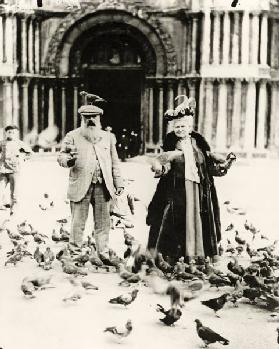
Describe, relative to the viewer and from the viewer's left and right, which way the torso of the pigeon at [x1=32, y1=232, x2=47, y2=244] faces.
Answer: facing to the left of the viewer

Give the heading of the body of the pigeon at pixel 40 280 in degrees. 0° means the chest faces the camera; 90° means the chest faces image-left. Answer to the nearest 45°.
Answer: approximately 90°

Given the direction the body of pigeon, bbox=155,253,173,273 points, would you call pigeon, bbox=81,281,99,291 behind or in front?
in front

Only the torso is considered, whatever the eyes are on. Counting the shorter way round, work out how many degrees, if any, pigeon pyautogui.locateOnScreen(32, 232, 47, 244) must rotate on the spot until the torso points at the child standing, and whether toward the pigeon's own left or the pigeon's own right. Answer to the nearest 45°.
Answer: approximately 90° to the pigeon's own right

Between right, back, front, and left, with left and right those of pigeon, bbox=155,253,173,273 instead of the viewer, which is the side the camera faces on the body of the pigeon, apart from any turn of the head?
left

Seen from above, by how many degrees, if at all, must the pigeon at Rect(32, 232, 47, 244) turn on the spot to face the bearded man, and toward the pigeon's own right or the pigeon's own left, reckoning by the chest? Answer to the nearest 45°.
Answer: approximately 135° to the pigeon's own left
